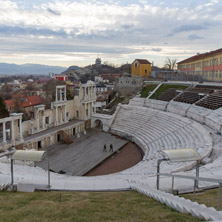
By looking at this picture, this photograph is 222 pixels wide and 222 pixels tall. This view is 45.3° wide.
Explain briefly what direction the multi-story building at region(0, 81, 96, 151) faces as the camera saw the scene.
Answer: facing the viewer and to the right of the viewer
